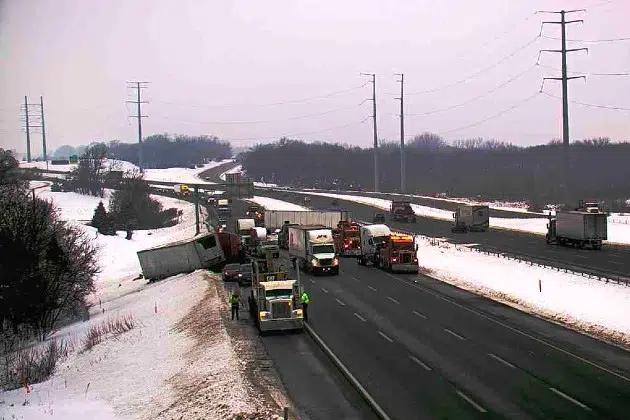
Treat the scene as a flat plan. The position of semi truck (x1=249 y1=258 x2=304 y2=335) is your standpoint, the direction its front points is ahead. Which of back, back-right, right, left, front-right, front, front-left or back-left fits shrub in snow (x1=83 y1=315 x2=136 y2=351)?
back-right

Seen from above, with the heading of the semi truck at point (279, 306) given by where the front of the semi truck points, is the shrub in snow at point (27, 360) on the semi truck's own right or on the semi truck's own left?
on the semi truck's own right

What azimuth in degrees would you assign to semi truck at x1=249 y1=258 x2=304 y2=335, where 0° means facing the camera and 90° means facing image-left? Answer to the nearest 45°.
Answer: approximately 0°
